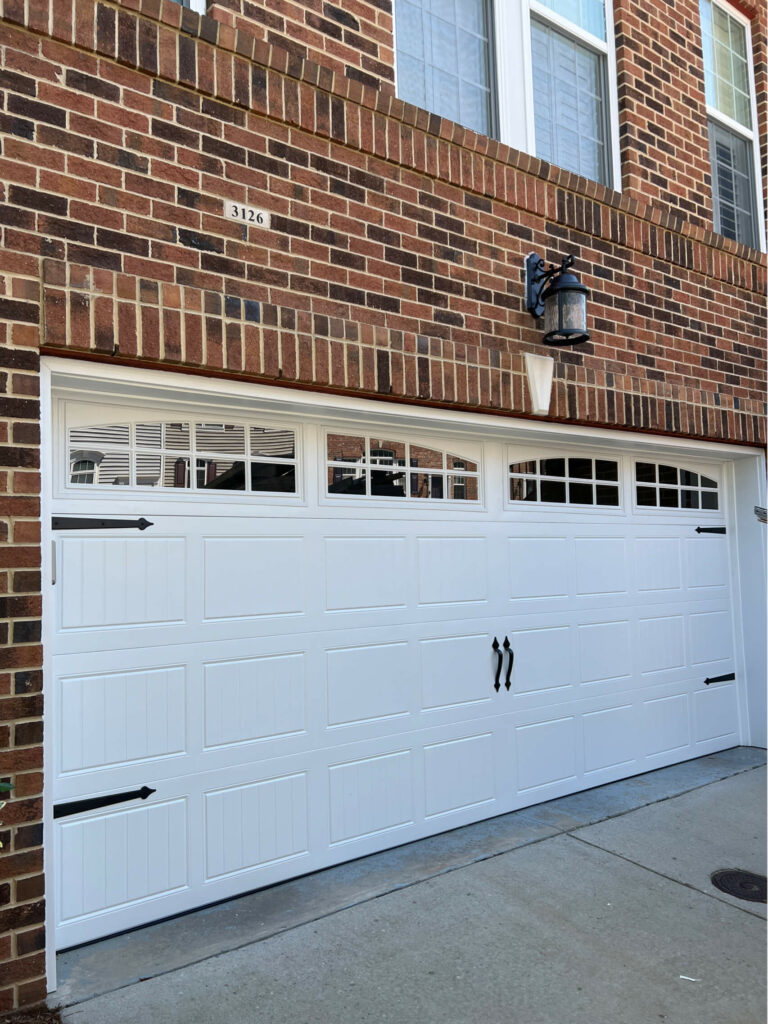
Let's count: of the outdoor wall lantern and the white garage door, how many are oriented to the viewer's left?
0

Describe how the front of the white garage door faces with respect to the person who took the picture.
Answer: facing the viewer and to the right of the viewer
